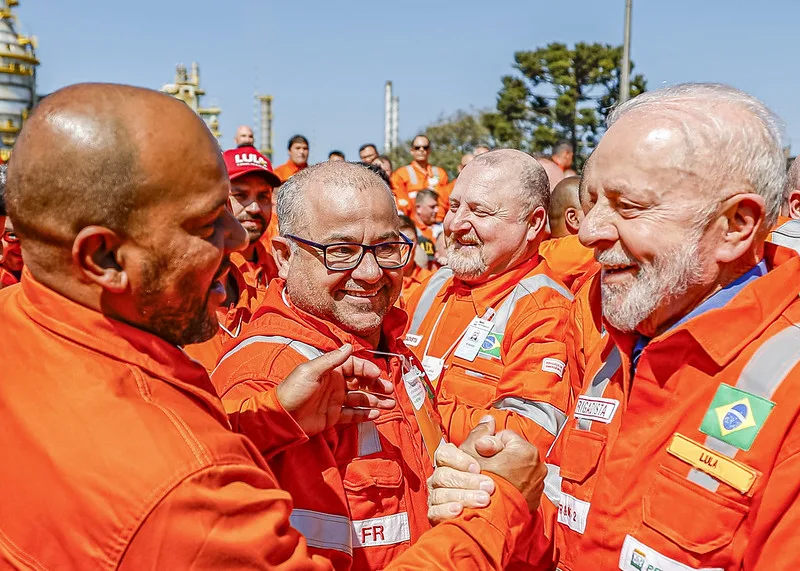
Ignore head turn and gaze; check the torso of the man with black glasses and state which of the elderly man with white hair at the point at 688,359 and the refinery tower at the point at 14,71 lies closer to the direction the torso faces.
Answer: the elderly man with white hair

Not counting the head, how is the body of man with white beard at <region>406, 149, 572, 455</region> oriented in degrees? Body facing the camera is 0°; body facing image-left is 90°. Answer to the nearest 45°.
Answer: approximately 45°

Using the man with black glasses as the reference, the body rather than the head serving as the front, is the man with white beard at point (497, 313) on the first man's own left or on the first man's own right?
on the first man's own left

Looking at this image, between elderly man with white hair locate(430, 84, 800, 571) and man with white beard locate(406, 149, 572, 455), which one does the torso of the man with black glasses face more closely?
the elderly man with white hair

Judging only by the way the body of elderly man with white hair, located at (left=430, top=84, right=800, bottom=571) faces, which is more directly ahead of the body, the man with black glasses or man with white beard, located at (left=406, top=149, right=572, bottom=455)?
the man with black glasses

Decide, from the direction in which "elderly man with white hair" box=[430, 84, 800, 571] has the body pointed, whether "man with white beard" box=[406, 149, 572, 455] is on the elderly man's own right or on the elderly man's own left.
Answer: on the elderly man's own right

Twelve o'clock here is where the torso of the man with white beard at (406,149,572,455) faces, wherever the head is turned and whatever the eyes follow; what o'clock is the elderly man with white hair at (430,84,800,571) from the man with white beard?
The elderly man with white hair is roughly at 10 o'clock from the man with white beard.

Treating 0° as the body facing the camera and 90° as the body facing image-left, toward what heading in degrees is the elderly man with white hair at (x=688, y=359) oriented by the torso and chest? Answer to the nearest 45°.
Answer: approximately 45°

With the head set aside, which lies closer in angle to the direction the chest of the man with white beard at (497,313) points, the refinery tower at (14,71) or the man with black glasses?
the man with black glasses

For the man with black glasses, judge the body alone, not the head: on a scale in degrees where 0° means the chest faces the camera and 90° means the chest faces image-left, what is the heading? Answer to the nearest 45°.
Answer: approximately 315°
